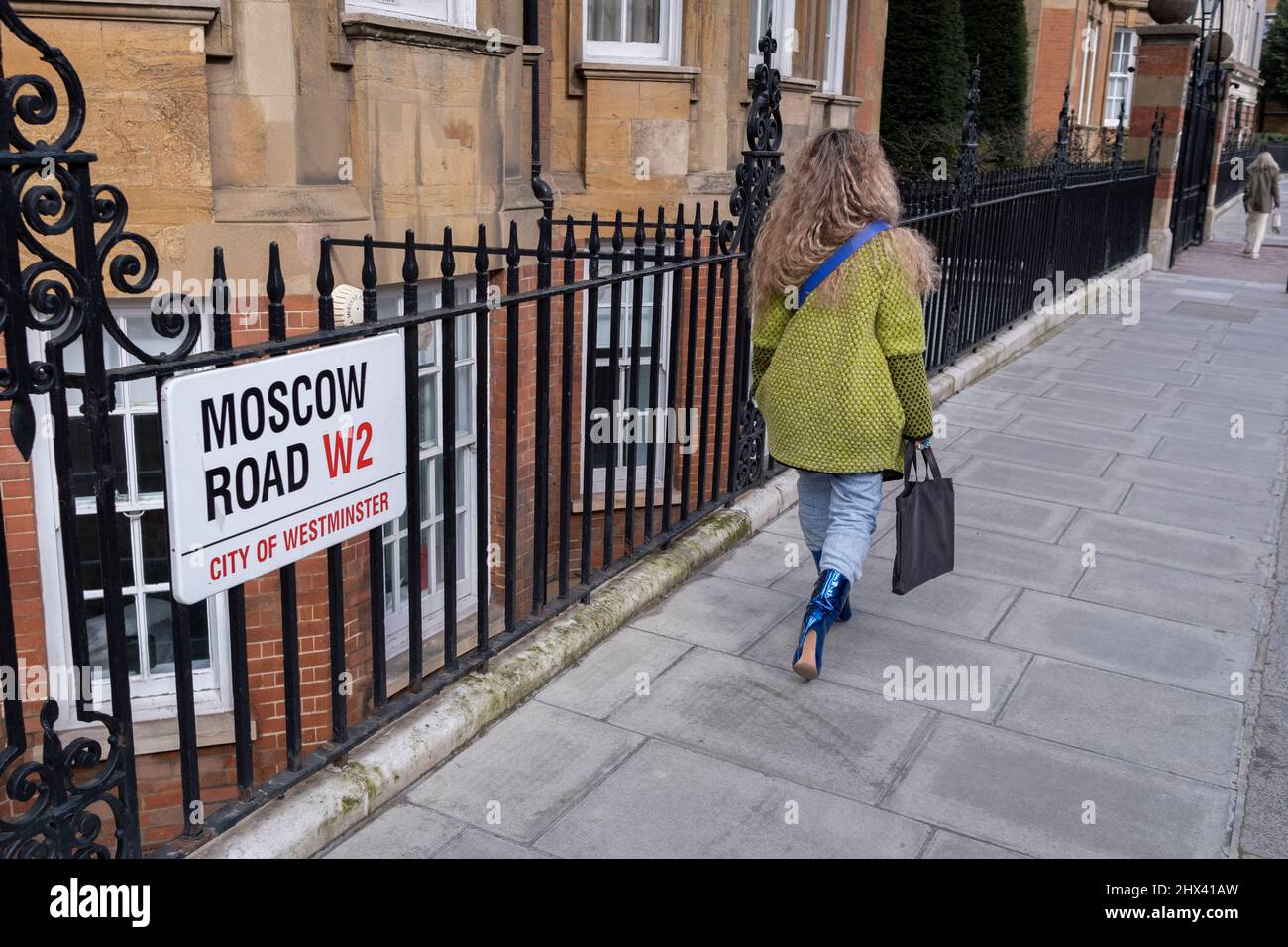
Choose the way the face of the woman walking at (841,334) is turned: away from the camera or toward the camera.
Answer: away from the camera

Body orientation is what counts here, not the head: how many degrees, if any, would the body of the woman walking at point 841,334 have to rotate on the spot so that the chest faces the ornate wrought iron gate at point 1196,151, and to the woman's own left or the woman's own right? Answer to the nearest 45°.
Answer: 0° — they already face it

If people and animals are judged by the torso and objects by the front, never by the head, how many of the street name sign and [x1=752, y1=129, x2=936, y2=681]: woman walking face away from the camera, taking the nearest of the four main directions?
1

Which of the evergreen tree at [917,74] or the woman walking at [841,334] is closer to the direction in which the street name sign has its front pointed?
the woman walking

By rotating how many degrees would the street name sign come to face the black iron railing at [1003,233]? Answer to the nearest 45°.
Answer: approximately 90° to its left

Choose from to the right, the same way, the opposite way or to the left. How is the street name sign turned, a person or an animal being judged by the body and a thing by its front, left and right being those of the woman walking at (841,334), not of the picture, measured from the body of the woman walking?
to the right

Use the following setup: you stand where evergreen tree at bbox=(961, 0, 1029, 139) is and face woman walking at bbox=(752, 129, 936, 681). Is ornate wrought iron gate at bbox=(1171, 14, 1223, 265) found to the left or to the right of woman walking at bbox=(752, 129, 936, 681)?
left

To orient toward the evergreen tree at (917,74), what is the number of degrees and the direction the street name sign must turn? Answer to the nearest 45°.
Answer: approximately 90° to its left

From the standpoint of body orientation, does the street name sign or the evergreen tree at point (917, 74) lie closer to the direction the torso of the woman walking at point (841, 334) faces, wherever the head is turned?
the evergreen tree

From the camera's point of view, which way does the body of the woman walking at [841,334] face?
away from the camera

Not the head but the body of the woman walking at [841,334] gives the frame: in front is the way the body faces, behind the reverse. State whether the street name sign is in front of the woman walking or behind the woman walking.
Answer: behind

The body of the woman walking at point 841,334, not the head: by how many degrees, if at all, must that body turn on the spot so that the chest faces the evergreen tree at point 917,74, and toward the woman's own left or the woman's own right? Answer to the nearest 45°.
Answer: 0° — they already face it

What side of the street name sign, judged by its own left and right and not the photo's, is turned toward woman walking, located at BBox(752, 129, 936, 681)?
left

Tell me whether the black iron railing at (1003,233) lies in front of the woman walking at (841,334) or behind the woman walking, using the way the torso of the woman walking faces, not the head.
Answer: in front
